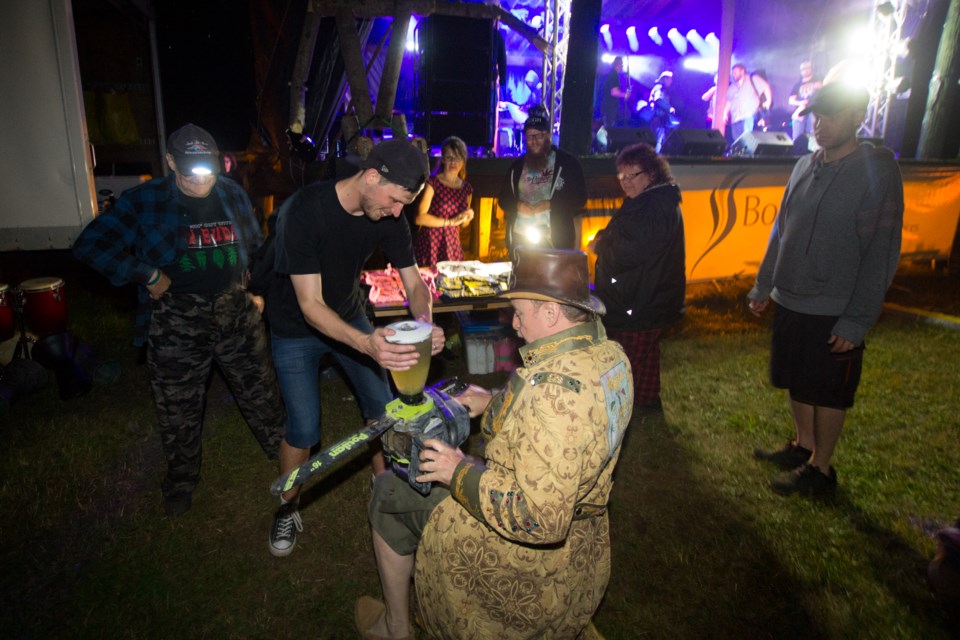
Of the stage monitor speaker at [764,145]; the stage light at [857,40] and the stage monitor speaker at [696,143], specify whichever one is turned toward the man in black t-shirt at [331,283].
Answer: the stage light

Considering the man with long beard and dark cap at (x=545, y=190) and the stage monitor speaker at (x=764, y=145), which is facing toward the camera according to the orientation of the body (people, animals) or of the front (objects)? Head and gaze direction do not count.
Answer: the man with long beard and dark cap

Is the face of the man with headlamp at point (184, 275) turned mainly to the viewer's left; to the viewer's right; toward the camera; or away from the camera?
toward the camera

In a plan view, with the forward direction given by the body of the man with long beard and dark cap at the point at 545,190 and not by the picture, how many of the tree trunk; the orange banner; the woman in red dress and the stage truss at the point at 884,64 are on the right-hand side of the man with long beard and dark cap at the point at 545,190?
1

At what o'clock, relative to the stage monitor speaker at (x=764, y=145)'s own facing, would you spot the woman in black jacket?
The woman in black jacket is roughly at 6 o'clock from the stage monitor speaker.

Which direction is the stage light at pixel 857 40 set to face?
toward the camera

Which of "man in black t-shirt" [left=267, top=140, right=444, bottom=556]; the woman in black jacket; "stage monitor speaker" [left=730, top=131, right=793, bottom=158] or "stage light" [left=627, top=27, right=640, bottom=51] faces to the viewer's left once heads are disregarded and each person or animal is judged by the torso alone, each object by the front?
the woman in black jacket

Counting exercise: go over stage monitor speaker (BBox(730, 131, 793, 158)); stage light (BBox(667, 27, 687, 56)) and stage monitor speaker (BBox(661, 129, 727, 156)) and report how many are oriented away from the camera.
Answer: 2

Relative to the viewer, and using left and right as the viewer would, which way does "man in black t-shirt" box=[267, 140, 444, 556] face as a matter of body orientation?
facing the viewer and to the right of the viewer

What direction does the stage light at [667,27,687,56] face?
toward the camera

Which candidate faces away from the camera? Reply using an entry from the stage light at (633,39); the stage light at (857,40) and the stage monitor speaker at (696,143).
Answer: the stage monitor speaker

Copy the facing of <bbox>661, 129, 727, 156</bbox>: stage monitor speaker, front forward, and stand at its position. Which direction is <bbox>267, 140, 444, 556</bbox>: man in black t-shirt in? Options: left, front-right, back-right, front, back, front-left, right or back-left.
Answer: back

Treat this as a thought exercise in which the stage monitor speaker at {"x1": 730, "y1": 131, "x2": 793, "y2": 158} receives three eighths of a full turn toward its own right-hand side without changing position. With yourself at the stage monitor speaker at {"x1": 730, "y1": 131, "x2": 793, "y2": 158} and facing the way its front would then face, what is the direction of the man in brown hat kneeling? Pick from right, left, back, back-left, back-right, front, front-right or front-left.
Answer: front-right

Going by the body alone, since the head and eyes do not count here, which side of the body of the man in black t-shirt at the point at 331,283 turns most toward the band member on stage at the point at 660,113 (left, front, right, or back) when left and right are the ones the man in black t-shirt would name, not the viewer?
left
